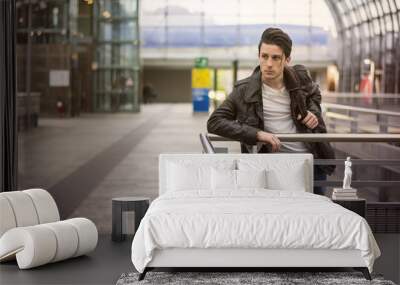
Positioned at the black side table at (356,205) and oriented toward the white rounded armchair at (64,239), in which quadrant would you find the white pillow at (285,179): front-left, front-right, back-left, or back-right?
front-right

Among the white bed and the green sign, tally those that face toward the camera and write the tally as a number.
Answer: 2

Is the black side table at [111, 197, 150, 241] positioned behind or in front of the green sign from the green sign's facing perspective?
in front

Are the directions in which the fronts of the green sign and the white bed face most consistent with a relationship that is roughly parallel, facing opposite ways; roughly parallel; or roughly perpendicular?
roughly parallel

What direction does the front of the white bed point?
toward the camera
